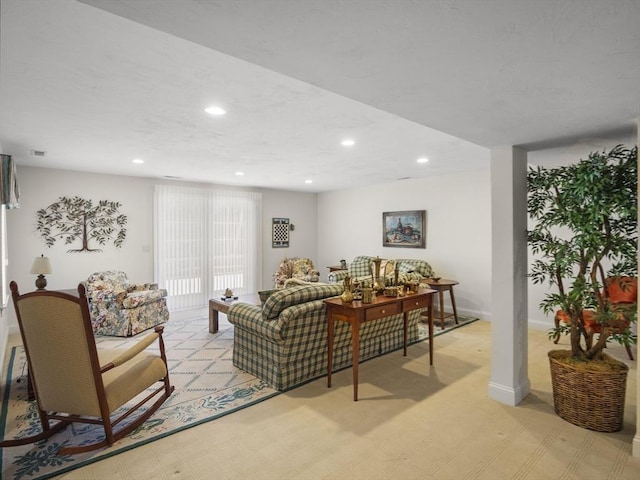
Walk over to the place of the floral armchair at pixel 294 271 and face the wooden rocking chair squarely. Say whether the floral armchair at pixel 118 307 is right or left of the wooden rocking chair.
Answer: right

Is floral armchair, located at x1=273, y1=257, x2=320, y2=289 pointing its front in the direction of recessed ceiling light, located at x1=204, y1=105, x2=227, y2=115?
yes

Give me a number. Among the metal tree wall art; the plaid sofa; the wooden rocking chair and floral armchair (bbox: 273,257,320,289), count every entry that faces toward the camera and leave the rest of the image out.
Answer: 2

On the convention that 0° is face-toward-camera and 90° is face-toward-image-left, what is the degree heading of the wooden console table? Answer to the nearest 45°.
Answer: approximately 315°

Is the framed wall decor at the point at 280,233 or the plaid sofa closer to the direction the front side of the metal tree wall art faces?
the plaid sofa

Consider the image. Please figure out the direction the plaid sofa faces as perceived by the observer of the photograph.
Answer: facing away from the viewer and to the left of the viewer

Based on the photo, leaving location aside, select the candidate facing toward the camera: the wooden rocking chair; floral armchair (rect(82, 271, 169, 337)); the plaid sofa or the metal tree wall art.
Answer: the metal tree wall art

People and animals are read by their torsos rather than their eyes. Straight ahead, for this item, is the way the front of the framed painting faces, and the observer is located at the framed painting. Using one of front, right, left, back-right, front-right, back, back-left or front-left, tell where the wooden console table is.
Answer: front-left

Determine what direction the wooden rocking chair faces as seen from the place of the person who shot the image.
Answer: facing away from the viewer and to the right of the viewer
